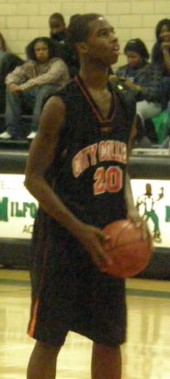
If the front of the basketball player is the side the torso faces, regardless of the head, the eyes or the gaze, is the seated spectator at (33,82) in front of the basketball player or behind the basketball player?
behind

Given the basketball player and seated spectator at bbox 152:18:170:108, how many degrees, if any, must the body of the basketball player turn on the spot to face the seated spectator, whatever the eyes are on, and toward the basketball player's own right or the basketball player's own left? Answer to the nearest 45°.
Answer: approximately 135° to the basketball player's own left

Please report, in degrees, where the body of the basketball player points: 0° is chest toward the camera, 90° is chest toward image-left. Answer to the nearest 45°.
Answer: approximately 315°

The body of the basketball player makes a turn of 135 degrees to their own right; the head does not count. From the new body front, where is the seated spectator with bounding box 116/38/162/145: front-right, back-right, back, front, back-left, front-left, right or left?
right

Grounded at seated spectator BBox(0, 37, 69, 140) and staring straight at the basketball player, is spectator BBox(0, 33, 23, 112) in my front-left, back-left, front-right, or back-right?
back-right
